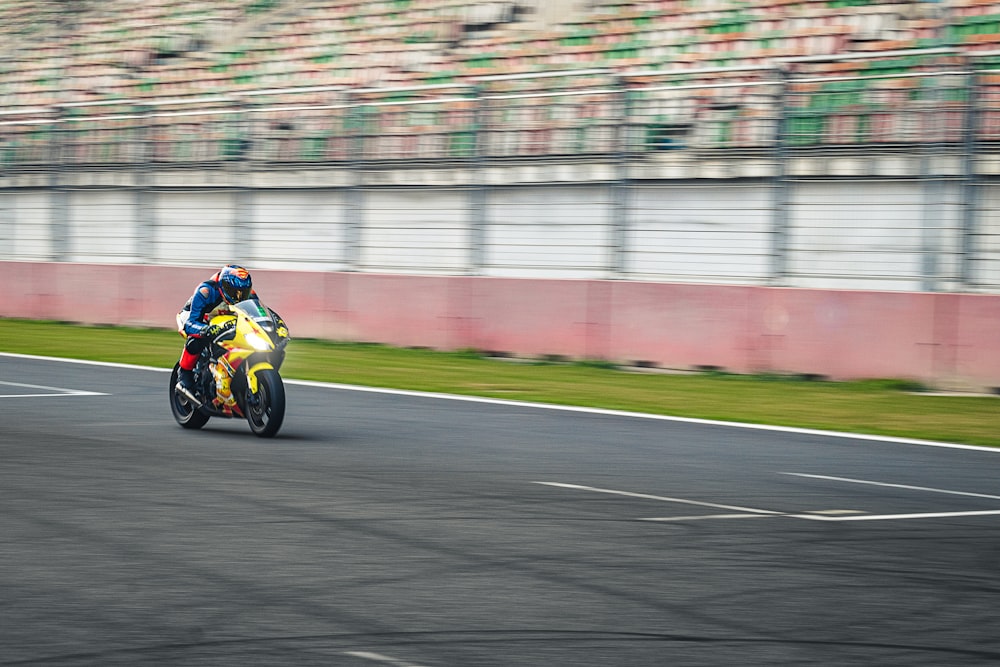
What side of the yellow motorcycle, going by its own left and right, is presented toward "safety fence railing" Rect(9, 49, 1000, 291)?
left

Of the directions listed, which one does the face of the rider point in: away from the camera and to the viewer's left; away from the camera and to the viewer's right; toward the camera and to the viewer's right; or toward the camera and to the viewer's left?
toward the camera and to the viewer's right

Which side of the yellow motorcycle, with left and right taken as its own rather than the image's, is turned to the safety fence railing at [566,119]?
left

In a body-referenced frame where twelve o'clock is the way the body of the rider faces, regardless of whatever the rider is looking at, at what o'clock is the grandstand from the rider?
The grandstand is roughly at 8 o'clock from the rider.

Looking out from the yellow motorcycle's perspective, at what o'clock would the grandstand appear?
The grandstand is roughly at 8 o'clock from the yellow motorcycle.

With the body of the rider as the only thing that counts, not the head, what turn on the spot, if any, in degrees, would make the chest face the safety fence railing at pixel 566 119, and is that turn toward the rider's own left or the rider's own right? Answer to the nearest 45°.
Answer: approximately 90° to the rider's own left
